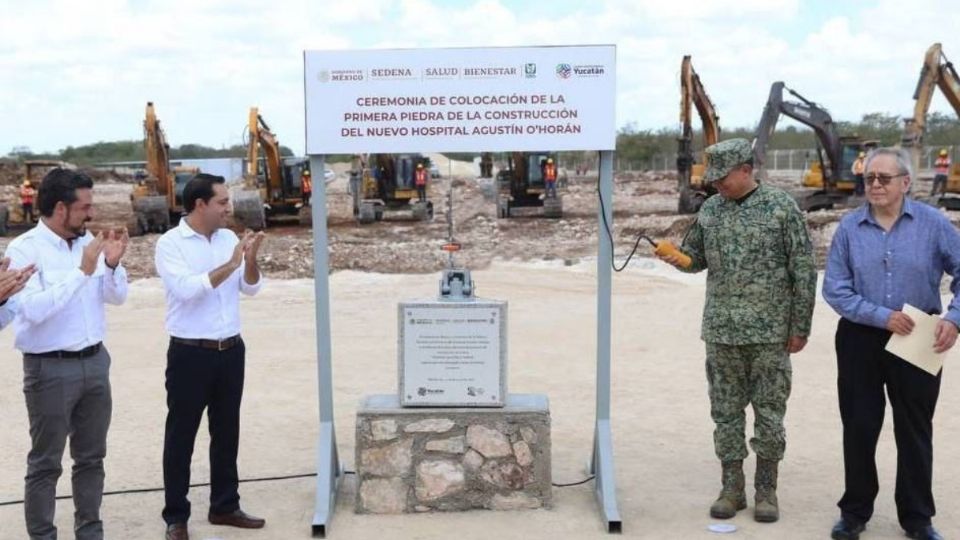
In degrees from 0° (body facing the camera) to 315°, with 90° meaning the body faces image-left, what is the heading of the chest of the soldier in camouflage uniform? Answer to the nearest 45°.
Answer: approximately 45°

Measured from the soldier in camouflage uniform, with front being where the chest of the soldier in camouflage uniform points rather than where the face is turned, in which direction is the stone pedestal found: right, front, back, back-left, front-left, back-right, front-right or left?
front-right

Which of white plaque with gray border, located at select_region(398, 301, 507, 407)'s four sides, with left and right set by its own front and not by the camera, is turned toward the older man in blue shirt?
left

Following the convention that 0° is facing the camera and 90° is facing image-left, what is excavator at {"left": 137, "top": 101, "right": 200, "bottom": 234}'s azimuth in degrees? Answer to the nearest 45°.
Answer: approximately 0°

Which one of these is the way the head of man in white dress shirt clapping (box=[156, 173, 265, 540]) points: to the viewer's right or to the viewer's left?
to the viewer's right

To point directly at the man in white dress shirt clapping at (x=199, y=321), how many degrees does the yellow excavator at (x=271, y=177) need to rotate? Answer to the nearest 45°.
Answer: approximately 45° to its left
